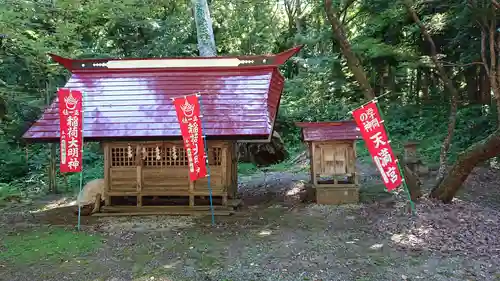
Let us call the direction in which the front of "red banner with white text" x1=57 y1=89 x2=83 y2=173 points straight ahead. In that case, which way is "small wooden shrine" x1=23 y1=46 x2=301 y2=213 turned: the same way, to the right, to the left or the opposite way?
the same way

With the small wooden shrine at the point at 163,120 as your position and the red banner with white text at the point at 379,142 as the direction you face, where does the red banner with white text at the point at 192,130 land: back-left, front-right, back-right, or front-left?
front-right

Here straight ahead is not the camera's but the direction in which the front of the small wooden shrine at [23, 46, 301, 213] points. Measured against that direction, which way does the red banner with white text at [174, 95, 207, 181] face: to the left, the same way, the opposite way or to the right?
the same way

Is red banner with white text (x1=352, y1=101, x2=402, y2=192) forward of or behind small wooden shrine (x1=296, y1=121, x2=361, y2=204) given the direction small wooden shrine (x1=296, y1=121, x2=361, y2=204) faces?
forward

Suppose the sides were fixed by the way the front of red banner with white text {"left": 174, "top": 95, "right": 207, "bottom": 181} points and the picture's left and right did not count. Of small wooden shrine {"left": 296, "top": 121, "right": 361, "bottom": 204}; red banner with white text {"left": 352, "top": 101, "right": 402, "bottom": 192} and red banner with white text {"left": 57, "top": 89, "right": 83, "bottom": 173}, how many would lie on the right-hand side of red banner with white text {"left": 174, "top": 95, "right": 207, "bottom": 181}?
1

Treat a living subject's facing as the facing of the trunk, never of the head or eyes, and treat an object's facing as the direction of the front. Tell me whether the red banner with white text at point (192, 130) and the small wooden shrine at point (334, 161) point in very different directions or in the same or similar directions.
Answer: same or similar directions

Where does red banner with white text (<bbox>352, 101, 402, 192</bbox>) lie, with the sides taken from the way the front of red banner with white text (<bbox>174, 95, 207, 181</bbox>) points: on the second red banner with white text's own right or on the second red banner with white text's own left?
on the second red banner with white text's own left

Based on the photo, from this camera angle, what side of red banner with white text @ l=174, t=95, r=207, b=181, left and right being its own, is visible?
front

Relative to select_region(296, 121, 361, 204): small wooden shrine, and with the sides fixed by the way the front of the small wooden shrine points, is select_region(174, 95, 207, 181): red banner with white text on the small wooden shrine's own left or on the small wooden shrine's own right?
on the small wooden shrine's own right

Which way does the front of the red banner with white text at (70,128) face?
toward the camera

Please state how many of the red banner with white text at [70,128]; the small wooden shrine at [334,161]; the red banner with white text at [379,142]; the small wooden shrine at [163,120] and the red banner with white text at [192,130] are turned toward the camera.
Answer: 5

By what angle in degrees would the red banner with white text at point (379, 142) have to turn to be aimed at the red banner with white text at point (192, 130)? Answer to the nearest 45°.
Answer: approximately 90° to its right

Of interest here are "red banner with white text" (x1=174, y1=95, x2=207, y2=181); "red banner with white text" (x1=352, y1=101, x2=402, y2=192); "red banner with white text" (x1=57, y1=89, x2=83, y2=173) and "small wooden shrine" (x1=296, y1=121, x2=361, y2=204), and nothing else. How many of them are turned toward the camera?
4

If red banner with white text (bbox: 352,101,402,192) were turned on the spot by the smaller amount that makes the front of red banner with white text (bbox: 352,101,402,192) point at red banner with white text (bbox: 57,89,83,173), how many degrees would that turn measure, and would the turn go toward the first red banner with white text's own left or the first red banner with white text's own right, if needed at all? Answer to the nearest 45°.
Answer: approximately 90° to the first red banner with white text's own right

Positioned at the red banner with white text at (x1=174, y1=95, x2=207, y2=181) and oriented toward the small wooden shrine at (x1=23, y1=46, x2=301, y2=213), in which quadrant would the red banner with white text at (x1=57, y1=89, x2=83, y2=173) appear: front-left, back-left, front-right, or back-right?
front-left

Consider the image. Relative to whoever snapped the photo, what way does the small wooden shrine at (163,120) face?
facing the viewer
